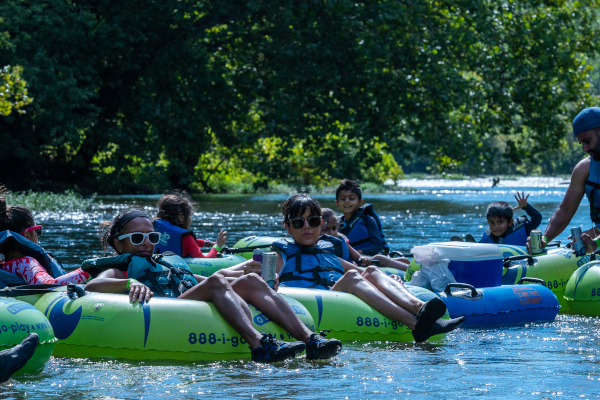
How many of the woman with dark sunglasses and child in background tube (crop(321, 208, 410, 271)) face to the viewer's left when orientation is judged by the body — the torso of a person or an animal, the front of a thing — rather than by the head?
0

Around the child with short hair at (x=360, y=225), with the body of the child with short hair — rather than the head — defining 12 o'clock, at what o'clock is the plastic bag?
The plastic bag is roughly at 10 o'clock from the child with short hair.

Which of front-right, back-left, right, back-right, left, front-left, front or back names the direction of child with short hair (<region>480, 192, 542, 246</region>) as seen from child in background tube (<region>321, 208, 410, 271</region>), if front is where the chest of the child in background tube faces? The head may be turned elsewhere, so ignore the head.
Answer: left

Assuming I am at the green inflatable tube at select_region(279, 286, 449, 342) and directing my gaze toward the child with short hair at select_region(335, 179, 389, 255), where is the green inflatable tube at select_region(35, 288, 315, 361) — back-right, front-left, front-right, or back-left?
back-left

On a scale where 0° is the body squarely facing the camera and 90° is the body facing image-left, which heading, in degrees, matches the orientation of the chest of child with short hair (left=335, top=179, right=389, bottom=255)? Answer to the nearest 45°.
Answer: approximately 45°

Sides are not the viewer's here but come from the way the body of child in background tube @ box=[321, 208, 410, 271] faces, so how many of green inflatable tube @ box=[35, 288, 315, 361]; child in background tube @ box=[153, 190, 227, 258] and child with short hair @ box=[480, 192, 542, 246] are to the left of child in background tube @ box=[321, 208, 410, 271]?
1

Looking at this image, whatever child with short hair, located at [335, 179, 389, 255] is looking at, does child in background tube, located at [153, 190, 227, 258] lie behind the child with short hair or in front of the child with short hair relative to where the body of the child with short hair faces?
in front
